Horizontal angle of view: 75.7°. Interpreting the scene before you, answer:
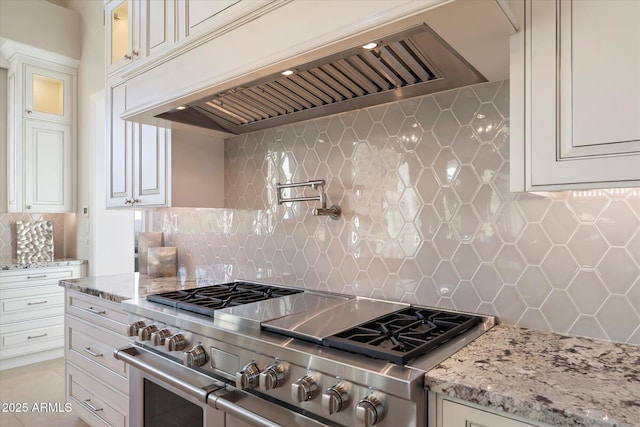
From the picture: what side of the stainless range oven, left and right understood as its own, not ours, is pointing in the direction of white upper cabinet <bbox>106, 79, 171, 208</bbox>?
right

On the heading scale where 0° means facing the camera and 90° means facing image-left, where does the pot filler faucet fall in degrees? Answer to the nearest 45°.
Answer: approximately 45°

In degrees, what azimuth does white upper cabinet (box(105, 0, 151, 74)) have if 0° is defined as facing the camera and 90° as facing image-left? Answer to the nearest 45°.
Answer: approximately 45°

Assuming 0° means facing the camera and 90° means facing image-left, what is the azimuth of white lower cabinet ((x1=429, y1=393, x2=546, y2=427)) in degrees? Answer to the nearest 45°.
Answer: approximately 45°

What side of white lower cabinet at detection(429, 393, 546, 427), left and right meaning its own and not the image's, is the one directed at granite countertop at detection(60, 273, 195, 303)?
right
